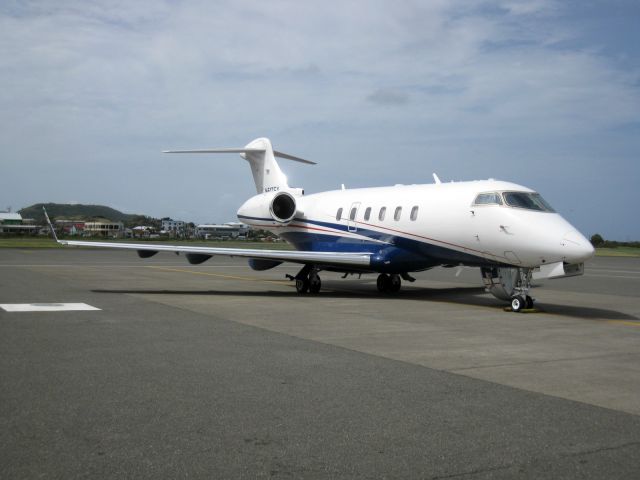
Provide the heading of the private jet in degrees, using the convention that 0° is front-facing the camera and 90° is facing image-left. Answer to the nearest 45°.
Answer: approximately 315°
